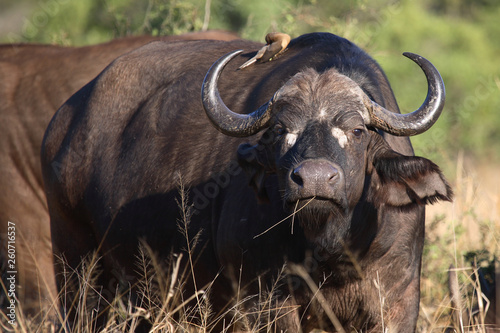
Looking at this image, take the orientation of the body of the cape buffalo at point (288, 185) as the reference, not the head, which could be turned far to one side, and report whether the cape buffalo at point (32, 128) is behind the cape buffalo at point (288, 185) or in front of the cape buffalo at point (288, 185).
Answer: behind
